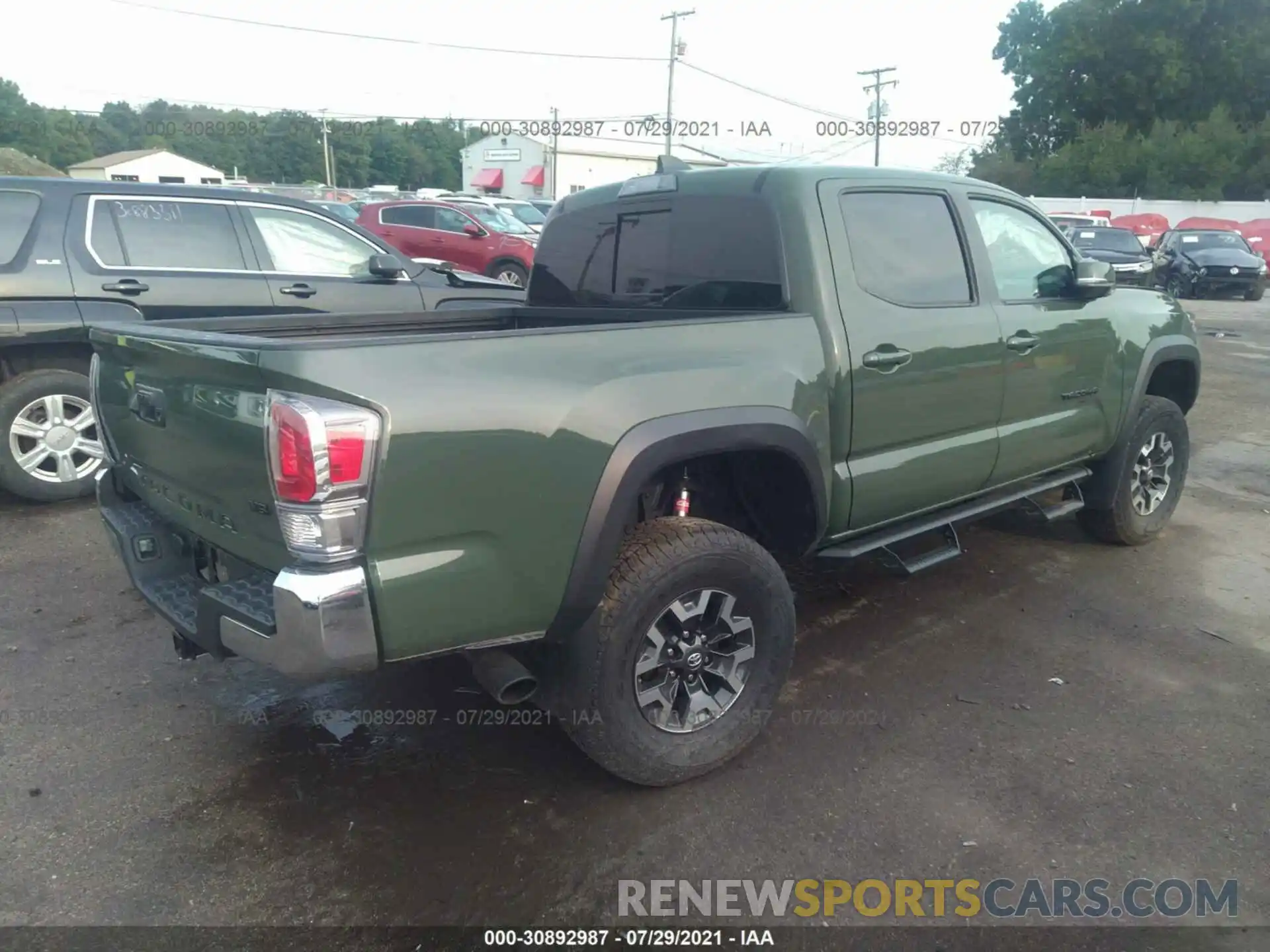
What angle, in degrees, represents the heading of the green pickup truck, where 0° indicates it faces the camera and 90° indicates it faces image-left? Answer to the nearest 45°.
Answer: approximately 225°

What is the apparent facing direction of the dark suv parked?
to the viewer's right

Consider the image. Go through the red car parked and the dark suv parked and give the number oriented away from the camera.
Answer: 0

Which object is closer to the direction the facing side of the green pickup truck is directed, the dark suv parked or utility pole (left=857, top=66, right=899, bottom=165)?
the utility pole

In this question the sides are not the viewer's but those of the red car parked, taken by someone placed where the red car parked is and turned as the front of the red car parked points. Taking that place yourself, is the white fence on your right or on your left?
on your left

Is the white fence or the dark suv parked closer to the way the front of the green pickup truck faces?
the white fence

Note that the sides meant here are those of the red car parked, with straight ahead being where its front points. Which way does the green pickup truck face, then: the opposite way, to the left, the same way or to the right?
to the left

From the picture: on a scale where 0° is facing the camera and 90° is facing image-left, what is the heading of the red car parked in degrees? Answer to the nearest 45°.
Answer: approximately 315°

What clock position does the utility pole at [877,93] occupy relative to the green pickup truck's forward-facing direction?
The utility pole is roughly at 11 o'clock from the green pickup truck.

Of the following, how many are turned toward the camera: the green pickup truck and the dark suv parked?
0
